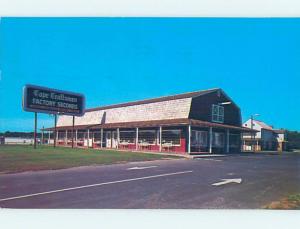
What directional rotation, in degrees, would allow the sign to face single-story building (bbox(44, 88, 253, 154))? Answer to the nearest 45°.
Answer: approximately 90° to its left

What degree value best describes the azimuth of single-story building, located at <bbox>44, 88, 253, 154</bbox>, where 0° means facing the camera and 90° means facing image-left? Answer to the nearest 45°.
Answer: approximately 45°

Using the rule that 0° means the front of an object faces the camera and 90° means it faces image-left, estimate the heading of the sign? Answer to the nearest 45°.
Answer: approximately 315°
